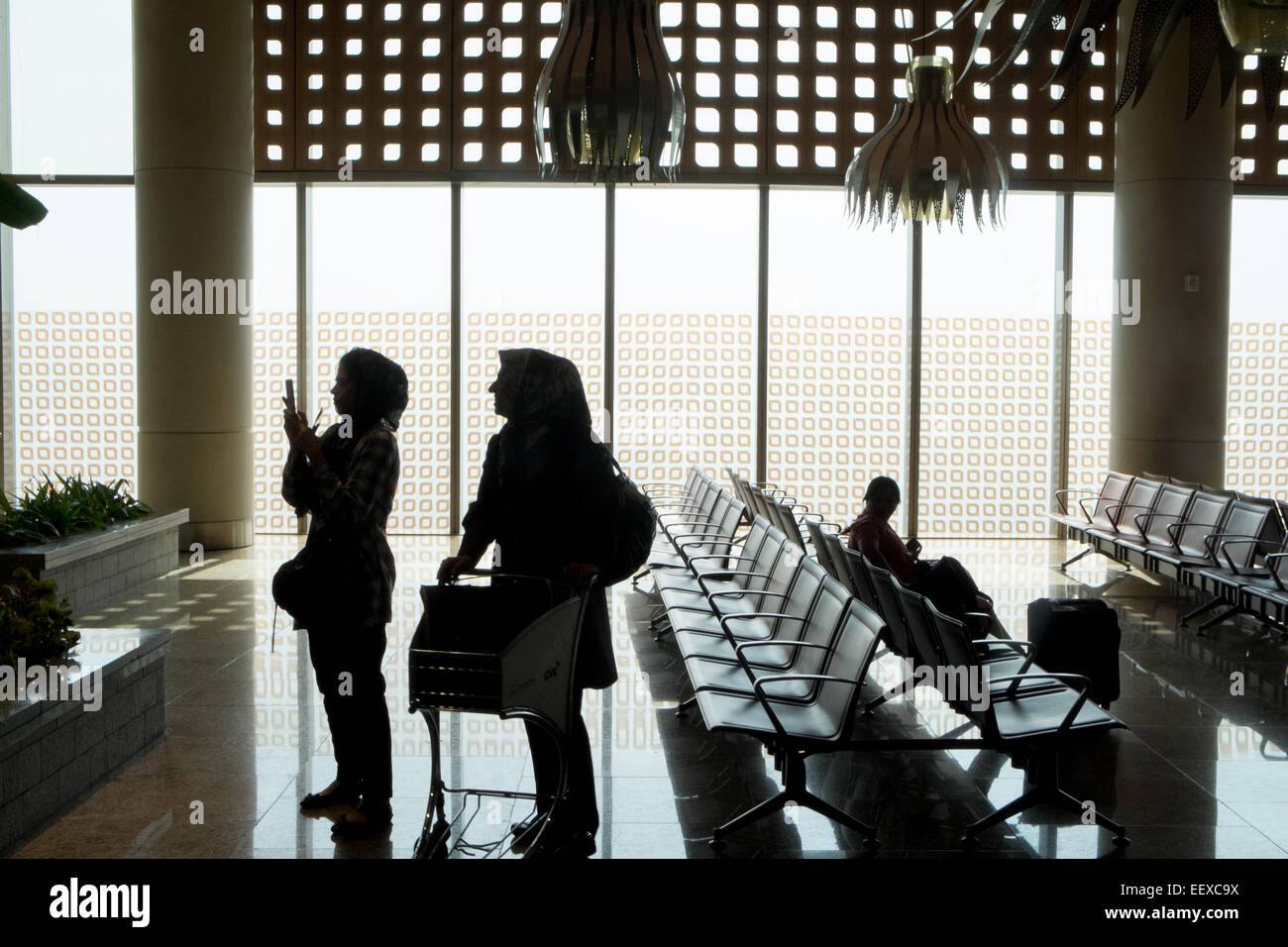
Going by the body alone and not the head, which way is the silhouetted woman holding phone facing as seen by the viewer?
to the viewer's left

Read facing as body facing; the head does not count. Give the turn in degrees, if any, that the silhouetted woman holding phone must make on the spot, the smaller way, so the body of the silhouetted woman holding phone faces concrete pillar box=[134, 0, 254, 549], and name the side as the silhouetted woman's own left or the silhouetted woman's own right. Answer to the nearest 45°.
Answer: approximately 90° to the silhouetted woman's own right

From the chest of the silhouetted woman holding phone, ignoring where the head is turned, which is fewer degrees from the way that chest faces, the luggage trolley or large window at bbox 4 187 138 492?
the large window

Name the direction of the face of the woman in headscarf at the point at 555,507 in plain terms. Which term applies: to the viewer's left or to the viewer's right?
to the viewer's left

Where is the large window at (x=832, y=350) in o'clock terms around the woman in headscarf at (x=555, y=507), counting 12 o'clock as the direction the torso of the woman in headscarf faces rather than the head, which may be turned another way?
The large window is roughly at 5 o'clock from the woman in headscarf.

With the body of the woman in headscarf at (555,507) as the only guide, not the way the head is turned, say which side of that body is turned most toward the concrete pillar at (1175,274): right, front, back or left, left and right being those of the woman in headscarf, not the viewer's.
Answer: back

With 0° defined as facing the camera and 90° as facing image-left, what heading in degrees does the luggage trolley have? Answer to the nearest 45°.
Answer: approximately 45°

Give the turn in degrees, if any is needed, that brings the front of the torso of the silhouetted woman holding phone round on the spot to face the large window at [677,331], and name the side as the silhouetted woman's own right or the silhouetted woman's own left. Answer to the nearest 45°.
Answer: approximately 90° to the silhouetted woman's own right

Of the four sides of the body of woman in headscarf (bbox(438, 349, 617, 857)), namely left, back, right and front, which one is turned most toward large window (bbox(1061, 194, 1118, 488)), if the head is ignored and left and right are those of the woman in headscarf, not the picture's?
back

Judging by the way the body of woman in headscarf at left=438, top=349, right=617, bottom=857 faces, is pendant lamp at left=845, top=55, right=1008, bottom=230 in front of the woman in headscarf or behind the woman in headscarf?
behind

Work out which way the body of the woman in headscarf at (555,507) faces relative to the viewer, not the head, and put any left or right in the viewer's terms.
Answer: facing the viewer and to the left of the viewer

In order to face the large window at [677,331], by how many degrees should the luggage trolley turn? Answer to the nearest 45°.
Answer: approximately 135° to its right

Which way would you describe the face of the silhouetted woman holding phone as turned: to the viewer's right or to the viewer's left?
to the viewer's left

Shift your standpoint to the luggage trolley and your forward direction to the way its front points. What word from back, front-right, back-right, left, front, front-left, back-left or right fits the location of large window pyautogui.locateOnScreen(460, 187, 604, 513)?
back-right
